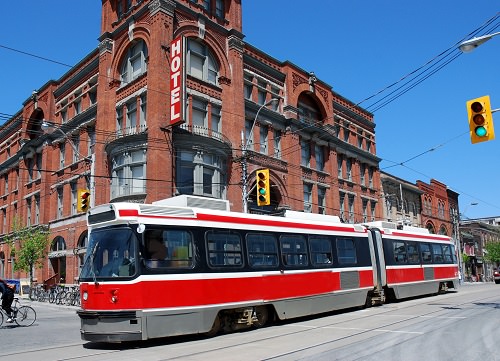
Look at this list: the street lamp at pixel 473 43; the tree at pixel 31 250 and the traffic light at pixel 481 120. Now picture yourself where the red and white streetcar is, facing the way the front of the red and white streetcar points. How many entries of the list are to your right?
1

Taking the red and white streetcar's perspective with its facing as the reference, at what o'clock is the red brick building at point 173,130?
The red brick building is roughly at 4 o'clock from the red and white streetcar.

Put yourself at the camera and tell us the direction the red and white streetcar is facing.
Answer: facing the viewer and to the left of the viewer

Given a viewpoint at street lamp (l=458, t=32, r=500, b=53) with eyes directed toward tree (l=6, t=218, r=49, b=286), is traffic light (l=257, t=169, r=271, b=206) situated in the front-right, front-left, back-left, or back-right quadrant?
front-right

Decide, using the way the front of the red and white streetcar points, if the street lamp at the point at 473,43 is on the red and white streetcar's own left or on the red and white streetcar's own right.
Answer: on the red and white streetcar's own left

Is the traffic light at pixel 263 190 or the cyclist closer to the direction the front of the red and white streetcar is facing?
the cyclist

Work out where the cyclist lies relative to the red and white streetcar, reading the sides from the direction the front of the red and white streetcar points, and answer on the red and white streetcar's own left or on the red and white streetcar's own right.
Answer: on the red and white streetcar's own right

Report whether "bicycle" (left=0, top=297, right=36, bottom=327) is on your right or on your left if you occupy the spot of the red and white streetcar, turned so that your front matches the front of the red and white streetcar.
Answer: on your right

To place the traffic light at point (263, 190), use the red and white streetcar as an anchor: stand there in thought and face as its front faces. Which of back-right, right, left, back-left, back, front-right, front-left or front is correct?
back-right

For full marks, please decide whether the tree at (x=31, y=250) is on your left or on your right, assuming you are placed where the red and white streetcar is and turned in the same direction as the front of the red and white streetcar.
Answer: on your right

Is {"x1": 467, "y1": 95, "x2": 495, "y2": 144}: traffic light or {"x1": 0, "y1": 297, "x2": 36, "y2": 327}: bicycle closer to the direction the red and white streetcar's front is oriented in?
the bicycle

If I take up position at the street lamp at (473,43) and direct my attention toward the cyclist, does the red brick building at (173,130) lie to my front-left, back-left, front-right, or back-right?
front-right
